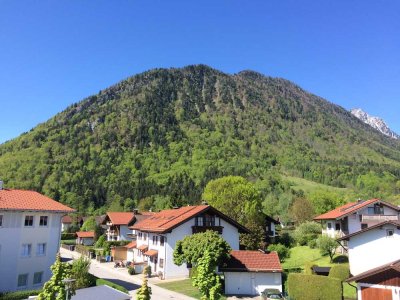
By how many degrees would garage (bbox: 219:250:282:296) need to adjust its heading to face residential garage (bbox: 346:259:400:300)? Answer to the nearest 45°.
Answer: approximately 45° to its left

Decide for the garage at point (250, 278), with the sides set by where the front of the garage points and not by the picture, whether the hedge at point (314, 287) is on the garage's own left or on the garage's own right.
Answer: on the garage's own left

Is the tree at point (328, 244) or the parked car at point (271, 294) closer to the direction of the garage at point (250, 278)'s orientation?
the parked car

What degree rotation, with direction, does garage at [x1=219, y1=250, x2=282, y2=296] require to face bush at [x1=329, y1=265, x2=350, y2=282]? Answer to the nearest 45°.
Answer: approximately 90° to its left

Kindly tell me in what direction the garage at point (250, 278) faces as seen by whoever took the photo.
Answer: facing the viewer

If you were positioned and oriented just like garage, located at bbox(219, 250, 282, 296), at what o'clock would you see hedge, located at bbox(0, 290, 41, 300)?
The hedge is roughly at 2 o'clock from the garage.

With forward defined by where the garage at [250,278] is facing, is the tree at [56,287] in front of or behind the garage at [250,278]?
in front

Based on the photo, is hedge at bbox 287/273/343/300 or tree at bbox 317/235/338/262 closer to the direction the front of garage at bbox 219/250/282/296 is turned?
the hedge

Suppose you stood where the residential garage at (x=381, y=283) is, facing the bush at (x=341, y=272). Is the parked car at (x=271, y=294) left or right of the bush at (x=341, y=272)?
left
